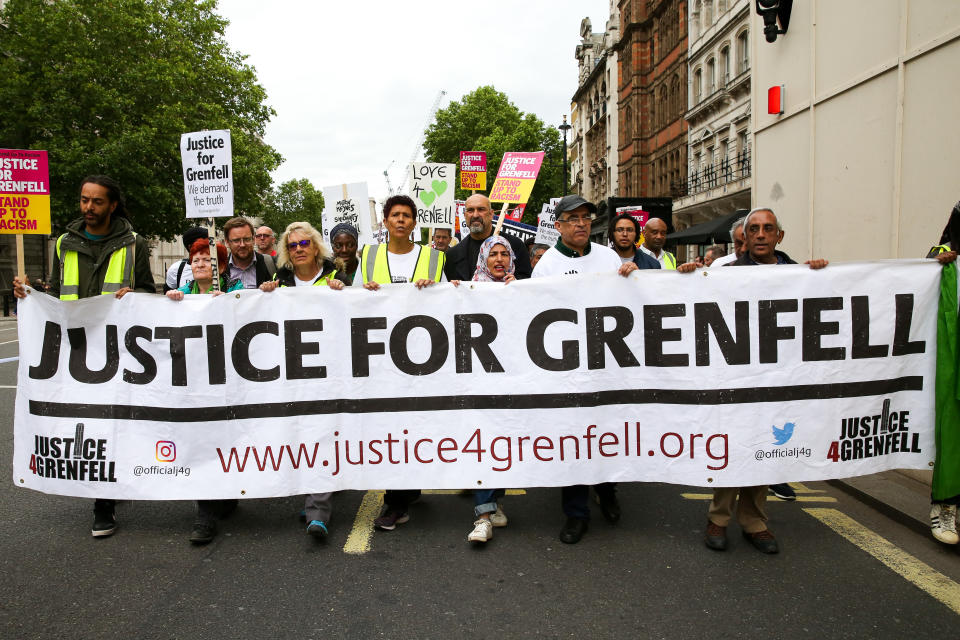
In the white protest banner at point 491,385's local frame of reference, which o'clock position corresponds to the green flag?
The green flag is roughly at 9 o'clock from the white protest banner.

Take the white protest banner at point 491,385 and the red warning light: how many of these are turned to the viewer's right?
0

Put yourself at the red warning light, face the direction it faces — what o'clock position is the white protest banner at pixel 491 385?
The white protest banner is roughly at 11 o'clock from the red warning light.

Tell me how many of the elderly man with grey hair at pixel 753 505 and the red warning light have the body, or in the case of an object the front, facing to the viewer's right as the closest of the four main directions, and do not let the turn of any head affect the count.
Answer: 0

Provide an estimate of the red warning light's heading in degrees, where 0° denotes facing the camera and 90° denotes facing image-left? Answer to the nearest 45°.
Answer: approximately 45°

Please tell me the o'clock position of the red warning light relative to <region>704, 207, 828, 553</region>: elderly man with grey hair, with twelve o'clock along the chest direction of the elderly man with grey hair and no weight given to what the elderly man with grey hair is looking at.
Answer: The red warning light is roughly at 6 o'clock from the elderly man with grey hair.

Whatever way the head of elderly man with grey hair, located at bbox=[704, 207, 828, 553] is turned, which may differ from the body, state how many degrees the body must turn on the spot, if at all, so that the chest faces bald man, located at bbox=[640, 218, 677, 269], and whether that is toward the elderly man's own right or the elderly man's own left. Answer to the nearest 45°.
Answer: approximately 180°

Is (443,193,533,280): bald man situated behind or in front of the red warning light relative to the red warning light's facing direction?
in front

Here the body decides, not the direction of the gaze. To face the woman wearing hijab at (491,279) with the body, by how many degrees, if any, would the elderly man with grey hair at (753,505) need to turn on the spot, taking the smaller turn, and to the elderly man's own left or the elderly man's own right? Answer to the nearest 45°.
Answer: approximately 90° to the elderly man's own right

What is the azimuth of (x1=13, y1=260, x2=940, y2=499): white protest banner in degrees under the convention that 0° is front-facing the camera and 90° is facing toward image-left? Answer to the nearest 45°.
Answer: approximately 0°

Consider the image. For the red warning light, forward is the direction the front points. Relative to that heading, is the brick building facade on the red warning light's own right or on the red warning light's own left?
on the red warning light's own right

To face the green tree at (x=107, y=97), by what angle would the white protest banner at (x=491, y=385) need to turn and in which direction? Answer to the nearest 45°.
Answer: approximately 135° to its right
